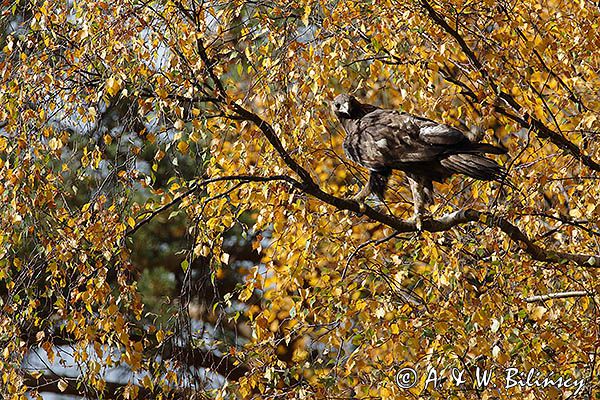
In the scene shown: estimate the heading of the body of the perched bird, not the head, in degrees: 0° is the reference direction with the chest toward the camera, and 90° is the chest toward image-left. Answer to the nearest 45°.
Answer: approximately 90°
